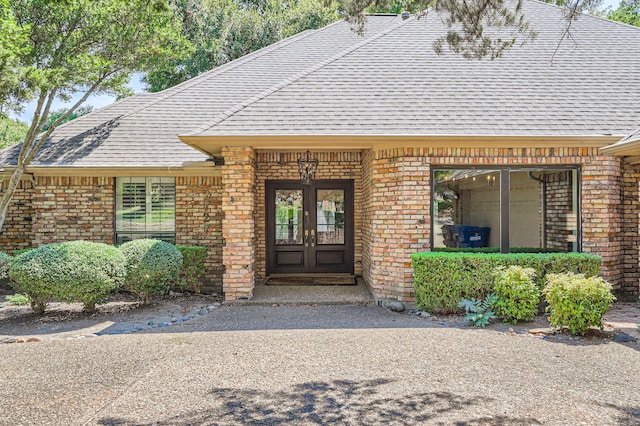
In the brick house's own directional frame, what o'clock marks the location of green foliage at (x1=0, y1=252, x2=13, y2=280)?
The green foliage is roughly at 3 o'clock from the brick house.

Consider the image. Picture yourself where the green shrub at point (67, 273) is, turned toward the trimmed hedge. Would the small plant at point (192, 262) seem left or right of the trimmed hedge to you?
left

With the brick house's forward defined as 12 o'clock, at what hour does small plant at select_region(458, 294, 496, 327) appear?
The small plant is roughly at 11 o'clock from the brick house.

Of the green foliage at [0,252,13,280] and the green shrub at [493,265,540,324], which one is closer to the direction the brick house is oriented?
the green shrub

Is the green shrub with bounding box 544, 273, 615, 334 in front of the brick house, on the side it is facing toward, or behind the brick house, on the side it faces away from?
in front

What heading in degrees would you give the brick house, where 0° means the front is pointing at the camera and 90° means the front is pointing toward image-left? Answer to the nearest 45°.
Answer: approximately 0°

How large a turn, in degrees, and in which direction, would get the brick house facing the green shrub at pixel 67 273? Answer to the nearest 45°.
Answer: approximately 90° to its right

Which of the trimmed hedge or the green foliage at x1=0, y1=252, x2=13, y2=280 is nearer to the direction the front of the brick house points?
the trimmed hedge

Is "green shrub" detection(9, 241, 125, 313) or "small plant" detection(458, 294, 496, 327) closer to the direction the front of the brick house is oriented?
the small plant

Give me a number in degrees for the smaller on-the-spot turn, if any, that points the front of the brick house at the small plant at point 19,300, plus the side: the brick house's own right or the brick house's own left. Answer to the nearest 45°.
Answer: approximately 90° to the brick house's own right
